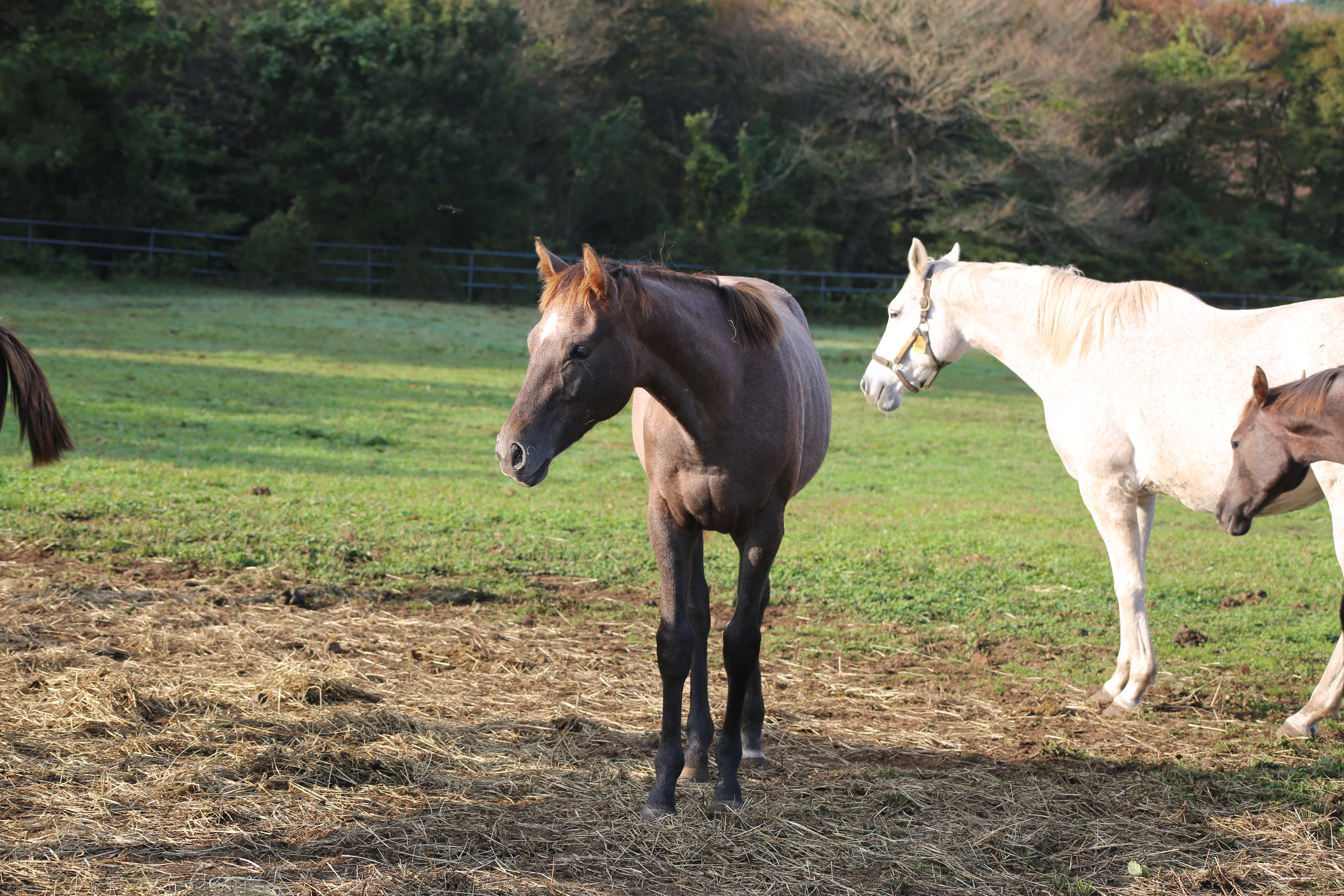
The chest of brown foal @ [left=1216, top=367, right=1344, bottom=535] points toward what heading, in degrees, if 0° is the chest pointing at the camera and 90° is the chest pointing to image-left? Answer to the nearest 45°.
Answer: approximately 90°

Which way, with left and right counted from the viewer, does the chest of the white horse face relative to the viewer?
facing to the left of the viewer

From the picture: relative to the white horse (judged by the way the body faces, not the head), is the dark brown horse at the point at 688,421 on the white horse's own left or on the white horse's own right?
on the white horse's own left

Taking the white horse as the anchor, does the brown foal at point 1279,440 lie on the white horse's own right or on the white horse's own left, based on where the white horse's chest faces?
on the white horse's own left

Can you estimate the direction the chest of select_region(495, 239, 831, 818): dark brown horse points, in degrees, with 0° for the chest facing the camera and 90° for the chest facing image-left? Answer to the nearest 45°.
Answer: approximately 0°

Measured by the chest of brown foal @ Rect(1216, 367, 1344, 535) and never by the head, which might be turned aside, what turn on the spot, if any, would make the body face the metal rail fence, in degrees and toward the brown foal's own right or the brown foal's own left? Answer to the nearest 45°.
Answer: approximately 45° to the brown foal's own right

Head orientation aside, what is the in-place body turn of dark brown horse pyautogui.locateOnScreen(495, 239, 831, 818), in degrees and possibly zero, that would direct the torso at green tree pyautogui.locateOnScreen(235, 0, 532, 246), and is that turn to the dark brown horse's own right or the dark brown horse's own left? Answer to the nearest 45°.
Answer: approximately 180°

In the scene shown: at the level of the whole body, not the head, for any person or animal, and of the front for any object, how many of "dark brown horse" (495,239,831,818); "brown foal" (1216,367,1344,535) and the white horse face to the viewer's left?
2
